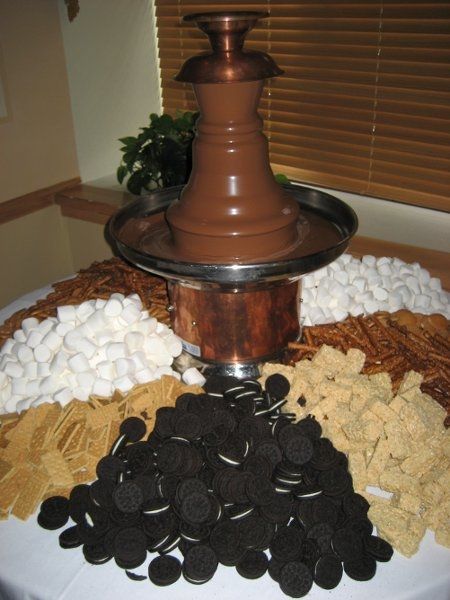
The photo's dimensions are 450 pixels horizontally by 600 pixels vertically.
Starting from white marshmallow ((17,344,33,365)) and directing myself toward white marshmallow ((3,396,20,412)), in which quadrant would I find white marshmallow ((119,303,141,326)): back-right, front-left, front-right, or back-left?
back-left

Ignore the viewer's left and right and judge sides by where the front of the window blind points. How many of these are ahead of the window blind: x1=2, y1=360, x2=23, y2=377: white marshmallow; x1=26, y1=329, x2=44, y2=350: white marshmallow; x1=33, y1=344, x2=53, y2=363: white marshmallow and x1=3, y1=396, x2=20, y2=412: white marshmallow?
4

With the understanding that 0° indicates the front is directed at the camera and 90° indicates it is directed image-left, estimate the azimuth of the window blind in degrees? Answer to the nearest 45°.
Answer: approximately 45°

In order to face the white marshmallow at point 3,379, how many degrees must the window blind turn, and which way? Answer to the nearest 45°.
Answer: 0° — it already faces it

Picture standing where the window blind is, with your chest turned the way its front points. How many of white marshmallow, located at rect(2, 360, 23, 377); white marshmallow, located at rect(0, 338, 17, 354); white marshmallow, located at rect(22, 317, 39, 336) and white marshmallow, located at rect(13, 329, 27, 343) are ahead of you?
4

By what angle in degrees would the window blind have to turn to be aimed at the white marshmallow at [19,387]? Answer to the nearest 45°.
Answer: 0° — it already faces it

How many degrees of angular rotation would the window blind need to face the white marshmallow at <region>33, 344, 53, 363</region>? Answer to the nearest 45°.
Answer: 0° — it already faces it

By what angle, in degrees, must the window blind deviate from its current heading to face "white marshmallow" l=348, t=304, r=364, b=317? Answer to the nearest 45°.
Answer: approximately 45° to its left

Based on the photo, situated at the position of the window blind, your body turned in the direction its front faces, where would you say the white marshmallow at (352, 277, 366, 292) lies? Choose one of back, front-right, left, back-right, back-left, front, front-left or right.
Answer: front-left

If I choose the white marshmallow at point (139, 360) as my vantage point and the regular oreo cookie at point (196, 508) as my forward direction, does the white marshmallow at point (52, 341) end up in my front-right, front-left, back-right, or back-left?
back-right
